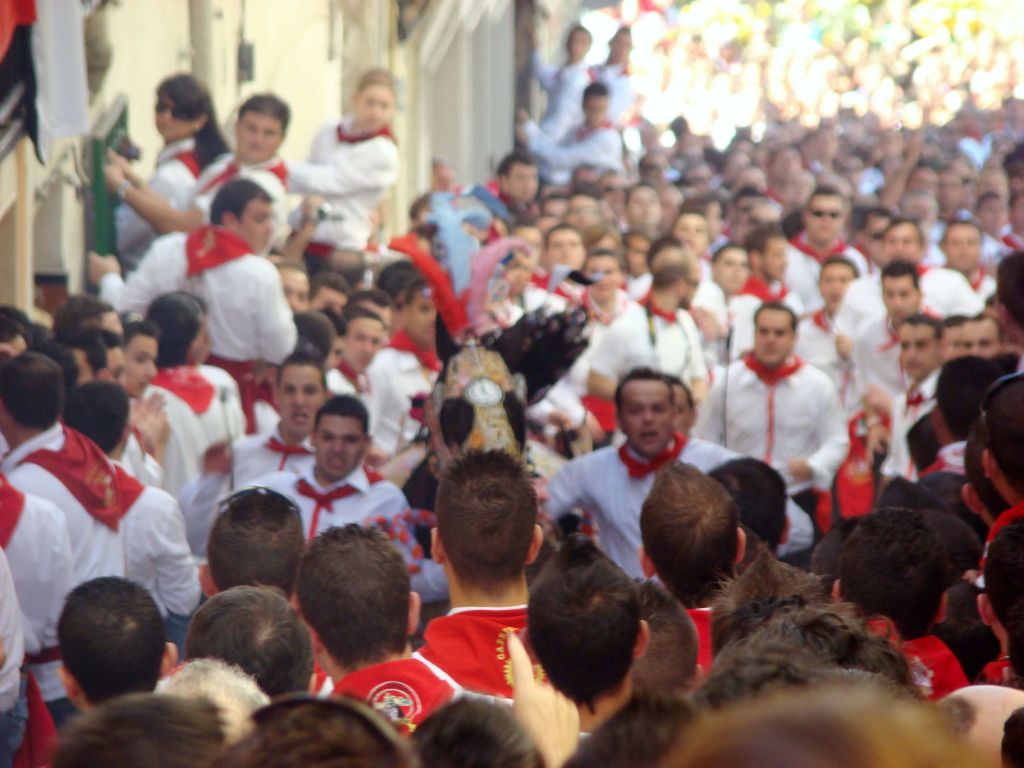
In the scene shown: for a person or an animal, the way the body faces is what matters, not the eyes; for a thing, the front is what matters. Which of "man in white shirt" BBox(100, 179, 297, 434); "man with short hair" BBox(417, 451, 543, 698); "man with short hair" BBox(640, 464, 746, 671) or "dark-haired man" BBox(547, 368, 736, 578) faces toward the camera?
the dark-haired man

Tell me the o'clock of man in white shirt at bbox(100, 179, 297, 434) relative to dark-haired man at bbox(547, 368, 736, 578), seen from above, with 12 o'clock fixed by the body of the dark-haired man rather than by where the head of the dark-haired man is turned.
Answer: The man in white shirt is roughly at 4 o'clock from the dark-haired man.

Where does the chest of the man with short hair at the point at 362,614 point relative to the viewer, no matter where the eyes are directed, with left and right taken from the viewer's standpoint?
facing away from the viewer

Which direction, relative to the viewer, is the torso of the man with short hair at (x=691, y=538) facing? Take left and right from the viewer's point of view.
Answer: facing away from the viewer

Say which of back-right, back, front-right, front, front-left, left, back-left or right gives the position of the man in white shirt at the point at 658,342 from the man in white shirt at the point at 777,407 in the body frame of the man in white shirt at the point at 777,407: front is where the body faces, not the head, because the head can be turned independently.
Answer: back-right

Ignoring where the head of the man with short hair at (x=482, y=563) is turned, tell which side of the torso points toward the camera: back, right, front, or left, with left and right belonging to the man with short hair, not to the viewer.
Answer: back

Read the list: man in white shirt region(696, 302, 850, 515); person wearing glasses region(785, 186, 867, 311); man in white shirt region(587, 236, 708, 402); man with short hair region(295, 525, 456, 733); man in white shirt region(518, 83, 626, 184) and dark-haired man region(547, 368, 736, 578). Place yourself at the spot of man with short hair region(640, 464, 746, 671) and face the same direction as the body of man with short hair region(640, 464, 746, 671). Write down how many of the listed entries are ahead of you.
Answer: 5

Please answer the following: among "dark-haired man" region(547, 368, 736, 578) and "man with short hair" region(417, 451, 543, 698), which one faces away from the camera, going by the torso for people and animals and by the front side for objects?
the man with short hair
